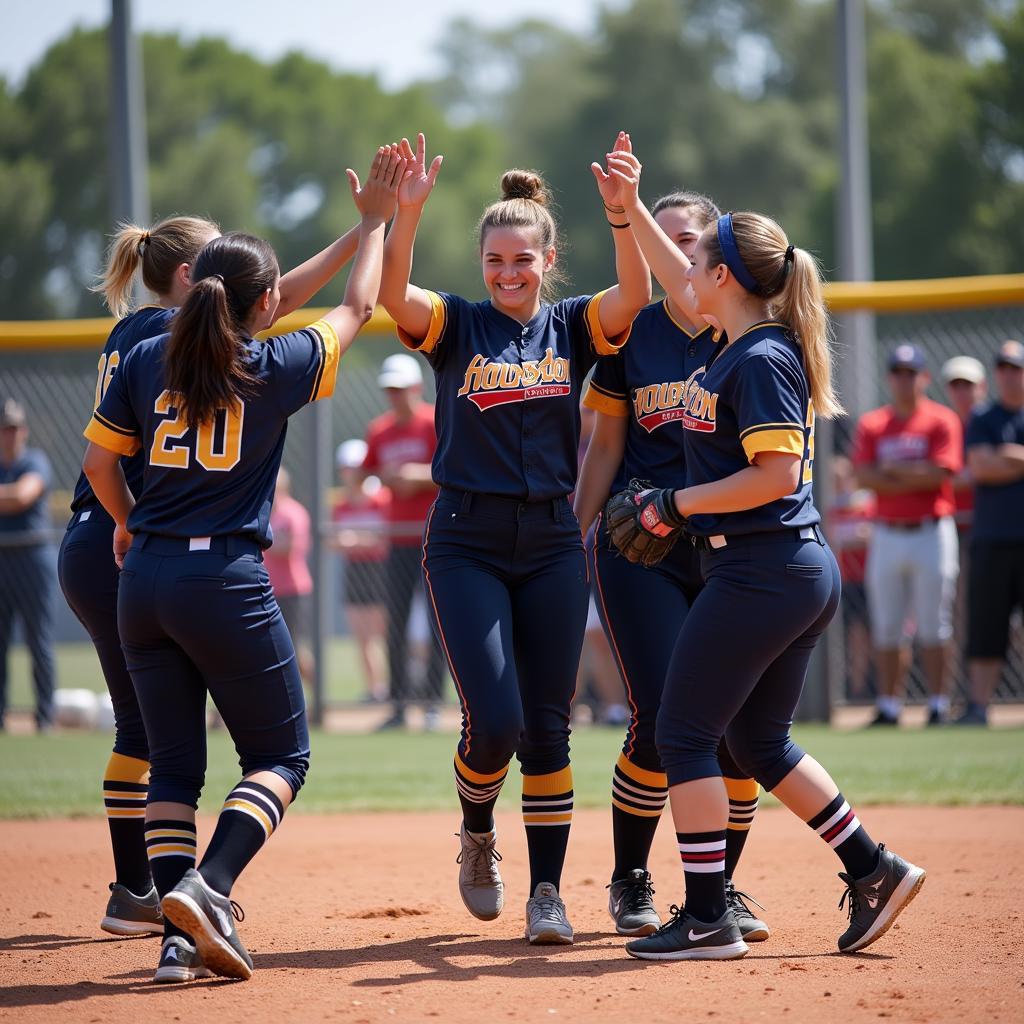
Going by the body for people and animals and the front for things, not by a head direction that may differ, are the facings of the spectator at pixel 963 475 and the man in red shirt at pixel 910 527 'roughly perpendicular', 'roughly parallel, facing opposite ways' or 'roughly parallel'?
roughly parallel

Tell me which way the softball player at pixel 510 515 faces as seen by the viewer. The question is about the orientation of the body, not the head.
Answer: toward the camera

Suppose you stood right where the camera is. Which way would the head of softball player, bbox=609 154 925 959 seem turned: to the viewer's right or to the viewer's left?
to the viewer's left

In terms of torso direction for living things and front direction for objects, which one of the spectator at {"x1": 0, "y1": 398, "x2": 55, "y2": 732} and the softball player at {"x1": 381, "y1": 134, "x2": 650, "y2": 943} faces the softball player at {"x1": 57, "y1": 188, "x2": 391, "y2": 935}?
the spectator

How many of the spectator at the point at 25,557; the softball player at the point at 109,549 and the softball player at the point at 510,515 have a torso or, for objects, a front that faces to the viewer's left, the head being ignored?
0

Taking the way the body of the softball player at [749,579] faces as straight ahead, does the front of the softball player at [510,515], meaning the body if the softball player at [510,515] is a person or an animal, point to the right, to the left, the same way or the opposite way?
to the left

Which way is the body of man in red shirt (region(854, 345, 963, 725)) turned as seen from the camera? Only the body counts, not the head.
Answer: toward the camera

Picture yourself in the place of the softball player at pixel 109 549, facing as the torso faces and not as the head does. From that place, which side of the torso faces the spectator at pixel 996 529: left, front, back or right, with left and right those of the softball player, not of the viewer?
front

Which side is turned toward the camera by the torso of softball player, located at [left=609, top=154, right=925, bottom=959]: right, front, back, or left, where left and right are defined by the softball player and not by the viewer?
left

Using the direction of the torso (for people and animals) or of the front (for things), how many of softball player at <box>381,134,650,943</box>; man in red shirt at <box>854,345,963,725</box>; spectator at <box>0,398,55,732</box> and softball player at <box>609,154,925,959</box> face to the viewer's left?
1

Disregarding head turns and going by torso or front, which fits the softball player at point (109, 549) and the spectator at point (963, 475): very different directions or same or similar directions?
very different directions

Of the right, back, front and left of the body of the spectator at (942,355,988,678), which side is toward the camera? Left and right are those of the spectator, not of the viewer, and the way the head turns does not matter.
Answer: front

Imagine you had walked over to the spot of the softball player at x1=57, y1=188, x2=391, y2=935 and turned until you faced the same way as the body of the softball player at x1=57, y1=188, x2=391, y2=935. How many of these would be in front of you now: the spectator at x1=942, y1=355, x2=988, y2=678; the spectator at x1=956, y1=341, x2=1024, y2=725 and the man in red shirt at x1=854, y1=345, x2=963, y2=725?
3

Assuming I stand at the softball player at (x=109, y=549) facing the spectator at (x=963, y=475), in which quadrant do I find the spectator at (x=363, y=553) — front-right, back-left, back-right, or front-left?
front-left

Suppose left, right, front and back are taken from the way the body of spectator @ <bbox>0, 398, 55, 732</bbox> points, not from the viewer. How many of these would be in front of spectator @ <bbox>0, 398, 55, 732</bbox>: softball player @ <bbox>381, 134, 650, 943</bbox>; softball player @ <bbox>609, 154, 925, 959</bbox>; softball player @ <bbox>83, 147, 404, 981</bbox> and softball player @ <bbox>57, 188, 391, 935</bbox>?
4

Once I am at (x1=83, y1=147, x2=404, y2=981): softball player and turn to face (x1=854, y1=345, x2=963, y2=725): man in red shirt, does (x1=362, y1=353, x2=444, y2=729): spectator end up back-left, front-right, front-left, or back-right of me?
front-left
